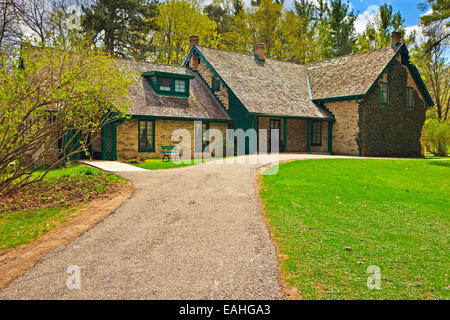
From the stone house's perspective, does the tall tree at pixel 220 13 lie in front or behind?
behind

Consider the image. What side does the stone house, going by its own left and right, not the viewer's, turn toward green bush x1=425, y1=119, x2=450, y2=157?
left

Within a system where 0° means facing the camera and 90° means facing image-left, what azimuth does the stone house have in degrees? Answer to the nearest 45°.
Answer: approximately 0°

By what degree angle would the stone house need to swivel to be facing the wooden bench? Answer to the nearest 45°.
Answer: approximately 45° to its right

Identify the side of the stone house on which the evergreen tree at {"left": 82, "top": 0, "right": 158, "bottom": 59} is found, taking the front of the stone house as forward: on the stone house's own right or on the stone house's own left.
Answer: on the stone house's own right

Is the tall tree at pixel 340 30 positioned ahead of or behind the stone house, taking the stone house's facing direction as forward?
behind
